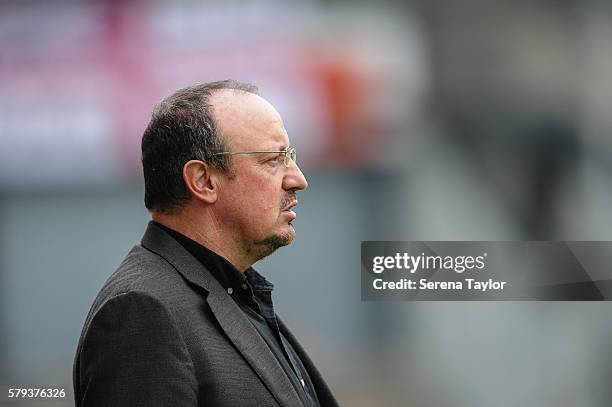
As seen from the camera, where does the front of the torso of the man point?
to the viewer's right

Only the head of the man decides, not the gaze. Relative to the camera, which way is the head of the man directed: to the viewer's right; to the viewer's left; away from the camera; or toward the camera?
to the viewer's right
